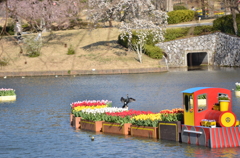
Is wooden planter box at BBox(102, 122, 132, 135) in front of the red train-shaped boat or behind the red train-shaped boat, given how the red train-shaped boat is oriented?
behind

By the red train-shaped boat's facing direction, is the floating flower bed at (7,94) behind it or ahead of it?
behind

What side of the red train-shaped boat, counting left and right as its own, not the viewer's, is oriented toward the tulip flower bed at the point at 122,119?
back

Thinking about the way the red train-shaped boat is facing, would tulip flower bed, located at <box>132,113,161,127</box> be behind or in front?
behind

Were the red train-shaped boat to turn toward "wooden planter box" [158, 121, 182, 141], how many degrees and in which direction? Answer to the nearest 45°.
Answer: approximately 180°

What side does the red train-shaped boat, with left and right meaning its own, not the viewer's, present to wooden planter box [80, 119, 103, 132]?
back

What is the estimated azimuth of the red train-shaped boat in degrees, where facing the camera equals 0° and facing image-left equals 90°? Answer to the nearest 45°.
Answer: approximately 315°

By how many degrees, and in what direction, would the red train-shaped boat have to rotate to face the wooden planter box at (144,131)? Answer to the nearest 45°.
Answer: approximately 180°
